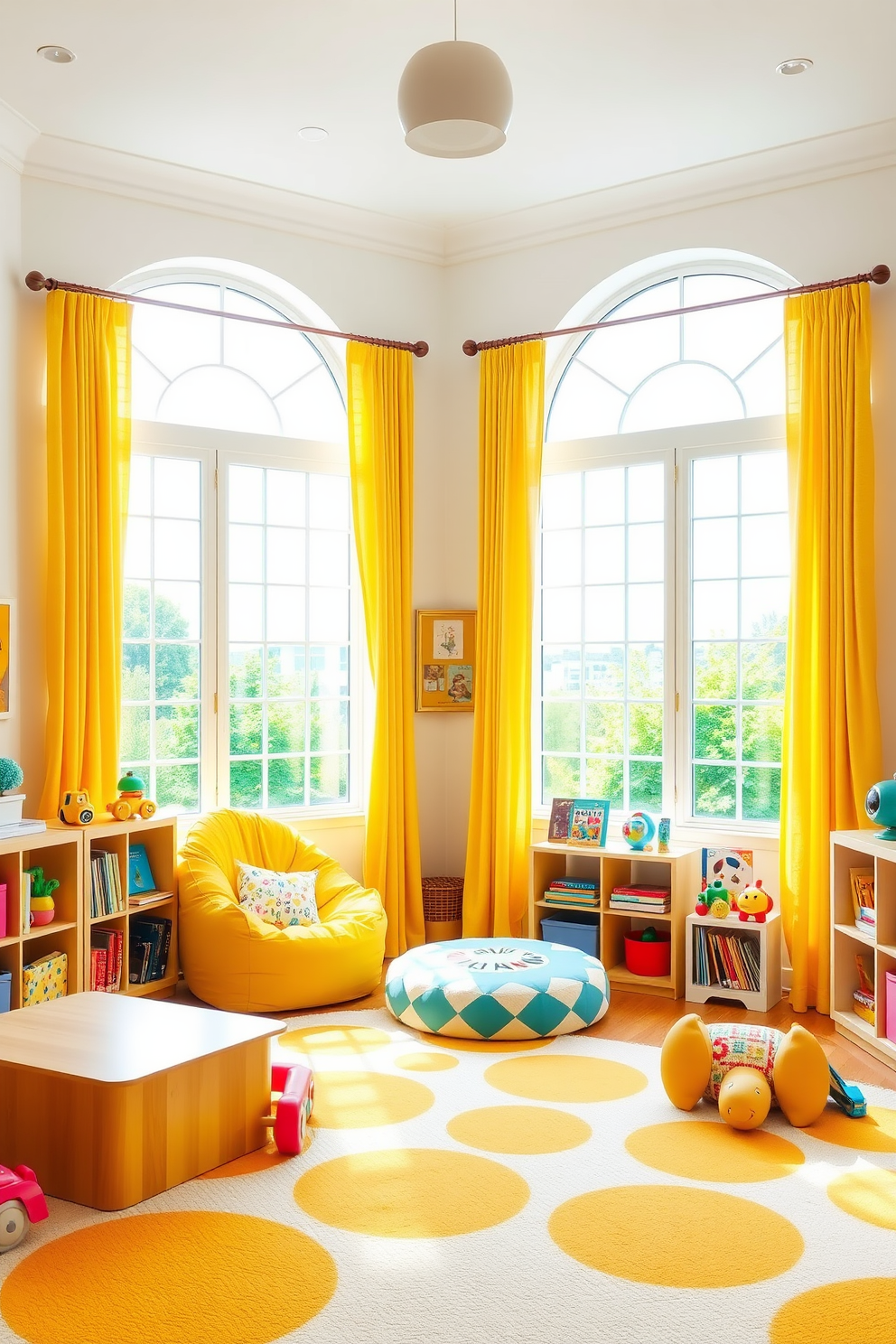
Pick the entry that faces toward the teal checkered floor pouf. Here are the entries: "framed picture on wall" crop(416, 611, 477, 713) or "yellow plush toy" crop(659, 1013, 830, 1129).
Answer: the framed picture on wall

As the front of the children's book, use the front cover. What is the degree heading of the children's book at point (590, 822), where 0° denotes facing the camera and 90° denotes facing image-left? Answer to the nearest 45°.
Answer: approximately 0°

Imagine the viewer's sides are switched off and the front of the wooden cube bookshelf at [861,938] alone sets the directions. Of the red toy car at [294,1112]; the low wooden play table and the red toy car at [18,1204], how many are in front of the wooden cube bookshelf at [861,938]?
3

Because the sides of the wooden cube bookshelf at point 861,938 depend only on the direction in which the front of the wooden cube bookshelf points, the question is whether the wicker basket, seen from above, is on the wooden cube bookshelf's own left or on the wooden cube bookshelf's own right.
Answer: on the wooden cube bookshelf's own right

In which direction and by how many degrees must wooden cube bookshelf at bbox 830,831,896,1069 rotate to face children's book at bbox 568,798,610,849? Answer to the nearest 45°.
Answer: approximately 90° to its right

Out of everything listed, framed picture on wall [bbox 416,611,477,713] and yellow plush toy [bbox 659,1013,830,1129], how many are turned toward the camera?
2
